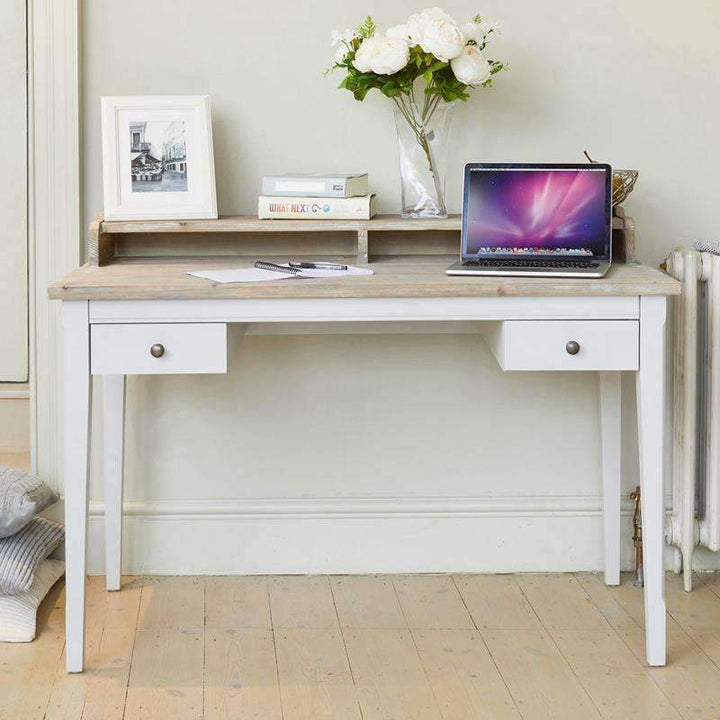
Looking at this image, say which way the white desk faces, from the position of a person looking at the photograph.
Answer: facing the viewer
